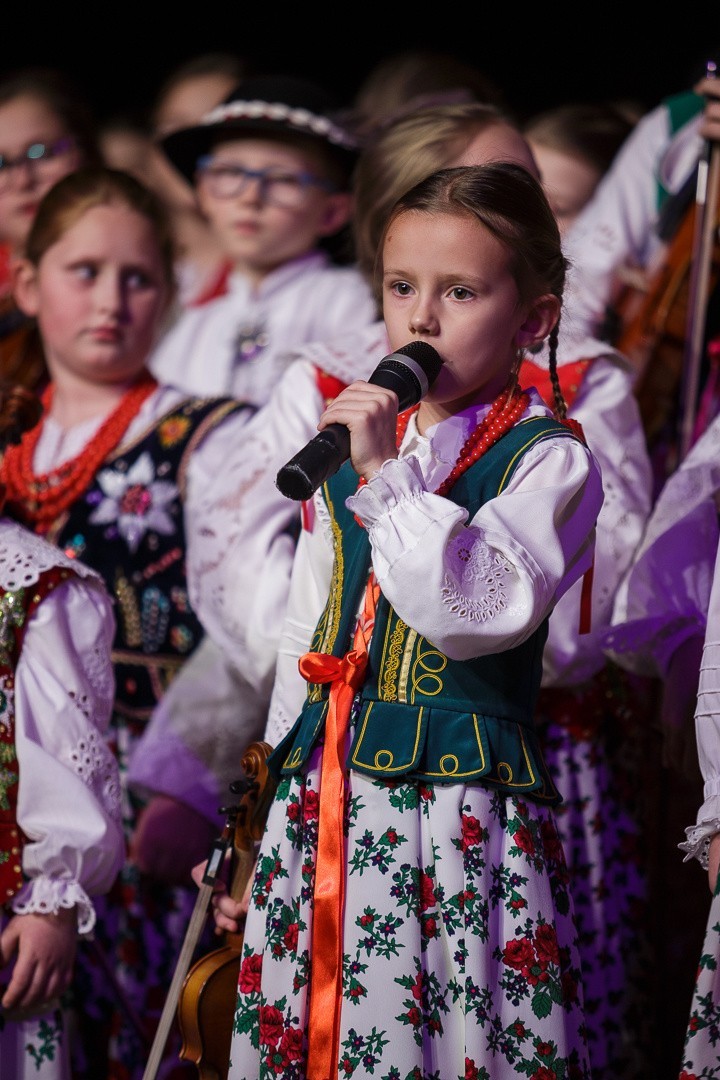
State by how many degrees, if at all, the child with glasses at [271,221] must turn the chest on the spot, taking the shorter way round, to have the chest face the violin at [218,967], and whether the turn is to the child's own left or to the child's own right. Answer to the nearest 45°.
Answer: approximately 45° to the child's own left

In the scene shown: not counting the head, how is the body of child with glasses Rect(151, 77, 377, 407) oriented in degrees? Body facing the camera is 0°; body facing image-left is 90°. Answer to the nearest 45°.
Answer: approximately 45°

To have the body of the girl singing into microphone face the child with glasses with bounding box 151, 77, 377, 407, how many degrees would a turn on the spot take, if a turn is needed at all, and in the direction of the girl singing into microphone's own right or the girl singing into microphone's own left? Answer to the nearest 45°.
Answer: approximately 135° to the girl singing into microphone's own right

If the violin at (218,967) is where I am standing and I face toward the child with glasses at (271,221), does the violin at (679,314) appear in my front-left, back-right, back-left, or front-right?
front-right

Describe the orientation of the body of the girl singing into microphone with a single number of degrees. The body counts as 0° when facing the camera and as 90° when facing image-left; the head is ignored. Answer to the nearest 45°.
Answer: approximately 45°

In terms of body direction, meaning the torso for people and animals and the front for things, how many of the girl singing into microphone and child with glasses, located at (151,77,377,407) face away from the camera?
0

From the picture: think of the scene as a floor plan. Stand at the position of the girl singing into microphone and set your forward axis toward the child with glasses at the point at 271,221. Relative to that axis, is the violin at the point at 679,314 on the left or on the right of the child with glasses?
right

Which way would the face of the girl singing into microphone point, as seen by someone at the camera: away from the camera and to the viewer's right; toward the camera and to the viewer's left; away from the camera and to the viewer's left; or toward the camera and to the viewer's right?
toward the camera and to the viewer's left

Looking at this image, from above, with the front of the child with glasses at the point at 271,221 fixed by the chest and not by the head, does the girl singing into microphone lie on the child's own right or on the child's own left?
on the child's own left

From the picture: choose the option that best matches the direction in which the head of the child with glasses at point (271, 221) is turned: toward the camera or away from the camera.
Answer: toward the camera

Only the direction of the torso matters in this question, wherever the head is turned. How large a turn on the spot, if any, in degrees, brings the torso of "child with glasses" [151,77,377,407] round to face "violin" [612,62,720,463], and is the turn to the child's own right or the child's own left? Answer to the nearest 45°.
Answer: approximately 90° to the child's own left

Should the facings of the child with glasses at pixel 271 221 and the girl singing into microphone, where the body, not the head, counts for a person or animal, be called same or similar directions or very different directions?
same or similar directions

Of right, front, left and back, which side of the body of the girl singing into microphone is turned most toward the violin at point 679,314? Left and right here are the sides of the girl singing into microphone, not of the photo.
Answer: back

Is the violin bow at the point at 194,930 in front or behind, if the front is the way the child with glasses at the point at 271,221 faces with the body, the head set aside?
in front
